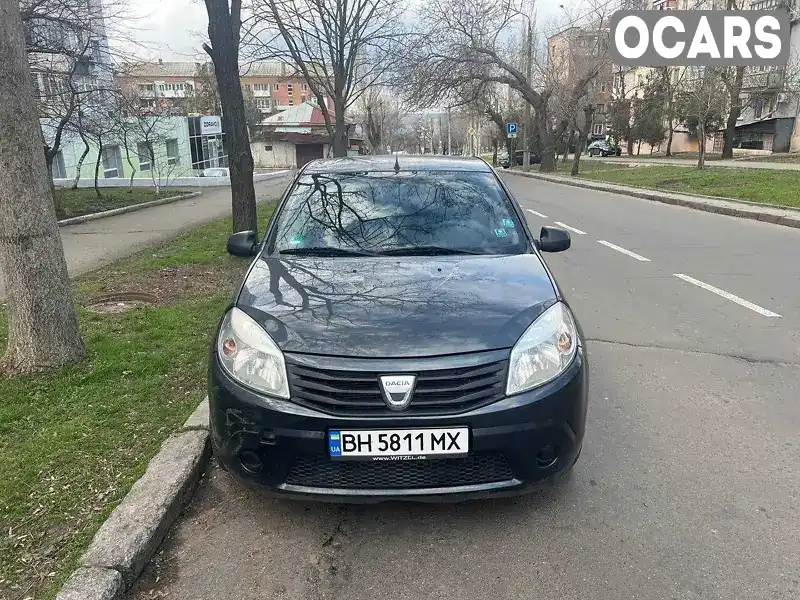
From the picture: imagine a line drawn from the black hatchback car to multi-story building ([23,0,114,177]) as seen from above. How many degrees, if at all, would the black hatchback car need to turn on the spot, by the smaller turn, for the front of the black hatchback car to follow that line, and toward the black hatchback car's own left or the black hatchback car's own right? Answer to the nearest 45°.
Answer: approximately 135° to the black hatchback car's own right

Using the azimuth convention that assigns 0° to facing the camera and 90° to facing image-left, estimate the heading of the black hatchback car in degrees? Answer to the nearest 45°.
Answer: approximately 0°

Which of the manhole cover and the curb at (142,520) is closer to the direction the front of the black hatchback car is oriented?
the curb

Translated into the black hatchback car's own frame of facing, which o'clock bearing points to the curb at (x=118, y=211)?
The curb is roughly at 5 o'clock from the black hatchback car.

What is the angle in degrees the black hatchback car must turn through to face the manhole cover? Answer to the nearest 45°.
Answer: approximately 135° to its right

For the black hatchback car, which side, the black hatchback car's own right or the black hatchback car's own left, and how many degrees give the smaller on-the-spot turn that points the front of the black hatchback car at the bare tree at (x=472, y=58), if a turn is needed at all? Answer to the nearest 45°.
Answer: approximately 180°

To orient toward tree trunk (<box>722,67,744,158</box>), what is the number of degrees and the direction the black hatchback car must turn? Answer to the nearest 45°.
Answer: approximately 135° to its left

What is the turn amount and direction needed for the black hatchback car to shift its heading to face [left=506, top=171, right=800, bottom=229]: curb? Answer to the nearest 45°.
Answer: approximately 135° to its left

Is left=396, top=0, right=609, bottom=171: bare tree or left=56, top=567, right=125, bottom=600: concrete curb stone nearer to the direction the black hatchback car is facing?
the concrete curb stone

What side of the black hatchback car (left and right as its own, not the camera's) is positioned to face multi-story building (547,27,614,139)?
back
